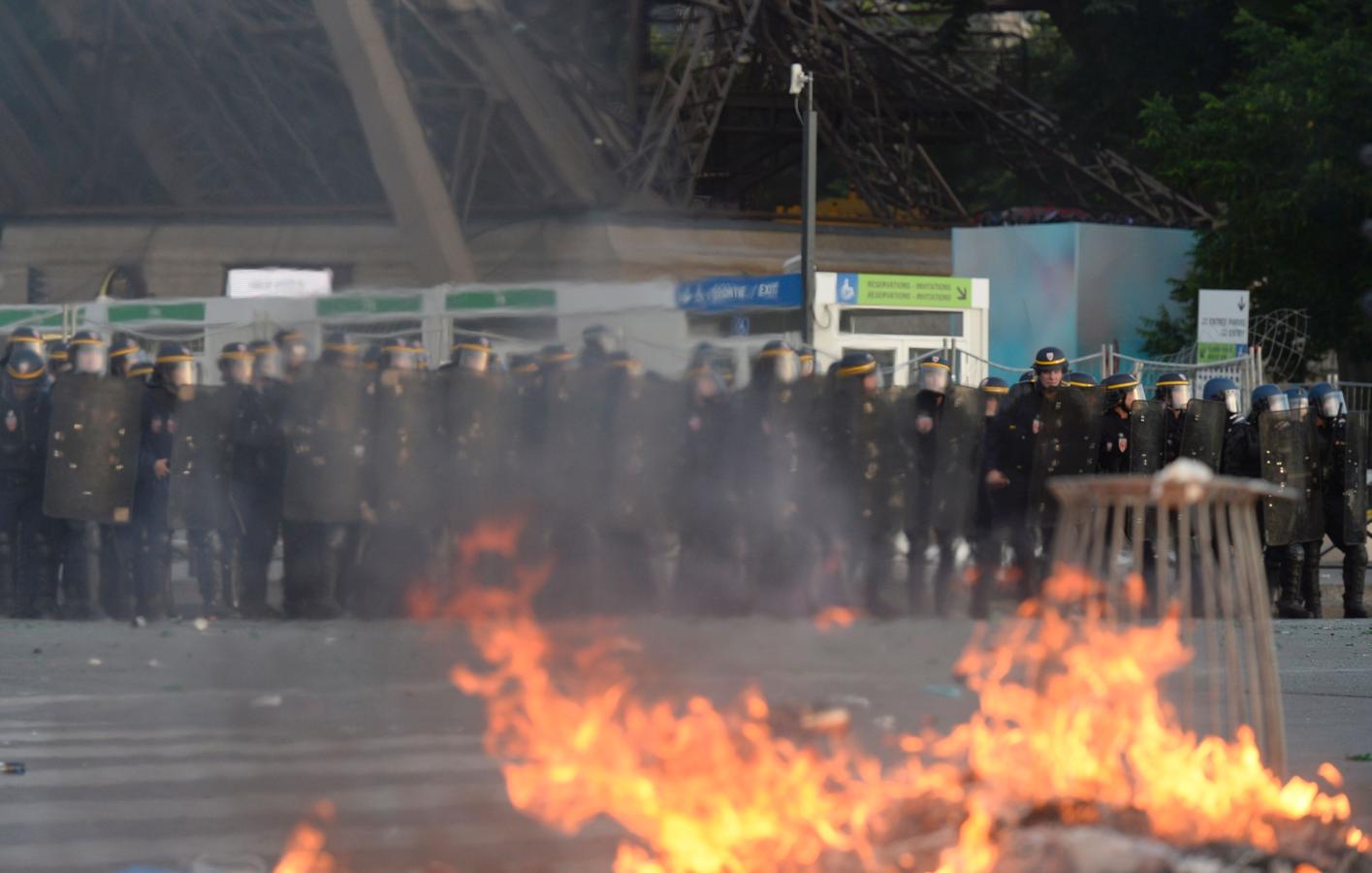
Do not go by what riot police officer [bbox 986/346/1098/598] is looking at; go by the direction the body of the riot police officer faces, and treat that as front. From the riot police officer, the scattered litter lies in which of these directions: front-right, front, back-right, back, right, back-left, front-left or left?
front

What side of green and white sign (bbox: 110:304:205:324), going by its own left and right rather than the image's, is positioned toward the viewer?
front

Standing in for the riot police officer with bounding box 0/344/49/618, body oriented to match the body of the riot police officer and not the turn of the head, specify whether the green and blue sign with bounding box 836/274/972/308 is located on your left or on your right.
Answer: on your left

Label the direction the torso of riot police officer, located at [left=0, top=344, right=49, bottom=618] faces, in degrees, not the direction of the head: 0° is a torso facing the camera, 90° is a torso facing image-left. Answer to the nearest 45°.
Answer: approximately 315°

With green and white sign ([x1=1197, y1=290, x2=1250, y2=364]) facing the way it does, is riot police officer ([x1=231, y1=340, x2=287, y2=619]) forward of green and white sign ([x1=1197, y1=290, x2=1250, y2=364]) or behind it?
forward

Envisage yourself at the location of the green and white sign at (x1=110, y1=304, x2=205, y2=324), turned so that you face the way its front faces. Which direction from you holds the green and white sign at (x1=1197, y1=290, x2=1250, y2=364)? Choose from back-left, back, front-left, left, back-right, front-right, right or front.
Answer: back-left

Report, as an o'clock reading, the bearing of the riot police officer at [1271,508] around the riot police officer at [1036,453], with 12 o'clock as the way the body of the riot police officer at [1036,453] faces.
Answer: the riot police officer at [1271,508] is roughly at 8 o'clock from the riot police officer at [1036,453].

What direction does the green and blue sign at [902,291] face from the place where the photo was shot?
facing the viewer

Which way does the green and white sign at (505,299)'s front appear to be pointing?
toward the camera

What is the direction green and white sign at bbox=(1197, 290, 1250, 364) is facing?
toward the camera

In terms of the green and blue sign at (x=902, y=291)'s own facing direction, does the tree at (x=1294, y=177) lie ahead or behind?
behind
